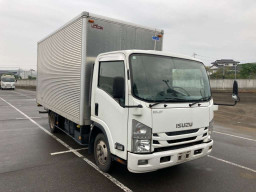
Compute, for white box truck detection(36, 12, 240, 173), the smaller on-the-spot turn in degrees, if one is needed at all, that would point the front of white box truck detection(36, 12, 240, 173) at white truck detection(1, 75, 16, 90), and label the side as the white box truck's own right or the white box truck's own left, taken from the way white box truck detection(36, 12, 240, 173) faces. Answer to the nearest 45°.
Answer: approximately 180°

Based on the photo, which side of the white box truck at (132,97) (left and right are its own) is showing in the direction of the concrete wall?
left

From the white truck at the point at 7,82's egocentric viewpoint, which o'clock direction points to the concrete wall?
The concrete wall is roughly at 10 o'clock from the white truck.

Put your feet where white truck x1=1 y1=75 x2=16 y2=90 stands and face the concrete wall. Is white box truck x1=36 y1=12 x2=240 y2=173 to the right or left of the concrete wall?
right

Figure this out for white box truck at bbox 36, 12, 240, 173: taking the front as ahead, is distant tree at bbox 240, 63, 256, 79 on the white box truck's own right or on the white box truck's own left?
on the white box truck's own left

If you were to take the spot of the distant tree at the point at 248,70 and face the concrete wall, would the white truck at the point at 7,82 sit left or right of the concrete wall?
right

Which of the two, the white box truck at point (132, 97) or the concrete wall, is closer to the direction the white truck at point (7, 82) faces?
the white box truck

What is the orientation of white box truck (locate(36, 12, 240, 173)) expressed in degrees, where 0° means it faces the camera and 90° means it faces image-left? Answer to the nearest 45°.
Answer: approximately 315°
